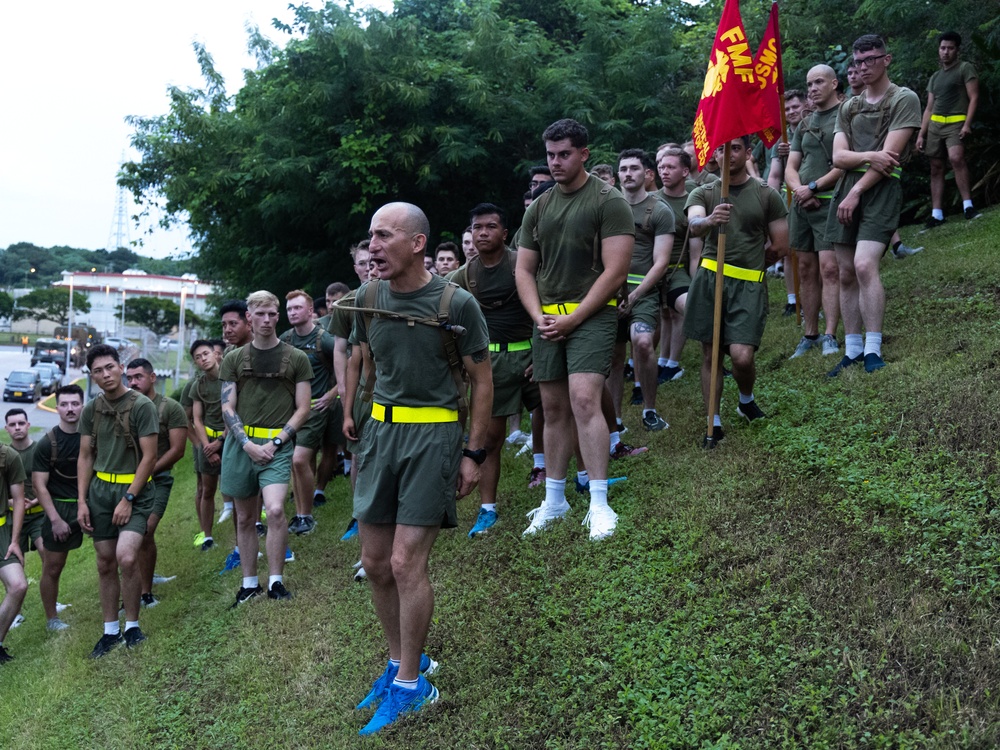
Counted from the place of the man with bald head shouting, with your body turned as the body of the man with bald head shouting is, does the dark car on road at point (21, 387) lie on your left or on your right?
on your right

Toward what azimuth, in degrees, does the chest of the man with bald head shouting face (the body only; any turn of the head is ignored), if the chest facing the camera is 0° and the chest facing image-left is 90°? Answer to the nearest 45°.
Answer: approximately 45°

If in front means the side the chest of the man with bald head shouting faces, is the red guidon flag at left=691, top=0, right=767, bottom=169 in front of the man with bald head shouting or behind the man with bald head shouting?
behind

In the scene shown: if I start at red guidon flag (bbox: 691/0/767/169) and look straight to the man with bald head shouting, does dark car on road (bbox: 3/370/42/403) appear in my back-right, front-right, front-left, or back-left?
back-right
